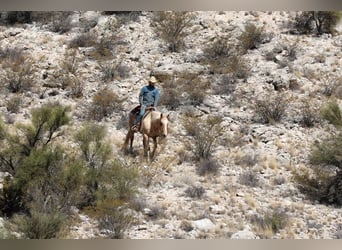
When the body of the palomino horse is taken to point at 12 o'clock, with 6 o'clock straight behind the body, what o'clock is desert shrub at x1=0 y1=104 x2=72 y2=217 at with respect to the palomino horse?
The desert shrub is roughly at 4 o'clock from the palomino horse.

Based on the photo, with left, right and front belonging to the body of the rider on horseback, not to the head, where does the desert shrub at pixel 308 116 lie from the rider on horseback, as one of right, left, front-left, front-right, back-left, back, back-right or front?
front-left

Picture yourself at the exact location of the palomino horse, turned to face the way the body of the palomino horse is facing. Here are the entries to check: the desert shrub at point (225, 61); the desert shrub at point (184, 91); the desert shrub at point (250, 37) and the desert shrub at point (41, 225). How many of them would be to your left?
3

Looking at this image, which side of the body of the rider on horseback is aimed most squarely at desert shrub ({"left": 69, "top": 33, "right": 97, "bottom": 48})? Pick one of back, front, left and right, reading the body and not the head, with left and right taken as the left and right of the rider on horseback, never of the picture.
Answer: back

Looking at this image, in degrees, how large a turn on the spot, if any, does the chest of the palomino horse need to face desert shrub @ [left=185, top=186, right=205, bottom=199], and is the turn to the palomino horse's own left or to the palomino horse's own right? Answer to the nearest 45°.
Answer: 0° — it already faces it

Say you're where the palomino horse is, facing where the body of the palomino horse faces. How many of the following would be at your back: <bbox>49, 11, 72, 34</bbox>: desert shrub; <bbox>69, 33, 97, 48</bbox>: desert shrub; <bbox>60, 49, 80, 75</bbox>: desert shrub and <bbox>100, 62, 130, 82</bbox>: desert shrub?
4

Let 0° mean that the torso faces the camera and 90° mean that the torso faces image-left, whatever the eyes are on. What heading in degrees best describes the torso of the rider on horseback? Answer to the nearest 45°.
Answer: approximately 315°

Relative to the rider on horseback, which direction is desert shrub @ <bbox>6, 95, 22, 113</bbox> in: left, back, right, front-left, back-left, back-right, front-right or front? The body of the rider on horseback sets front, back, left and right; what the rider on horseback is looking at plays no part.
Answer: back-right

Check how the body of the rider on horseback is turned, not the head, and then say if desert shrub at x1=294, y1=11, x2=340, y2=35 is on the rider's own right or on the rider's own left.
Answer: on the rider's own left

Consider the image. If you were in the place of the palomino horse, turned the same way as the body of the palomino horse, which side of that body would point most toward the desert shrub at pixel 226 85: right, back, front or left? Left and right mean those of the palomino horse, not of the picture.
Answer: left

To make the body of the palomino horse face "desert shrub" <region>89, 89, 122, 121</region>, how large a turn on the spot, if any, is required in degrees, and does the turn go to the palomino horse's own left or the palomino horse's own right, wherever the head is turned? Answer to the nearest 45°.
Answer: approximately 180°

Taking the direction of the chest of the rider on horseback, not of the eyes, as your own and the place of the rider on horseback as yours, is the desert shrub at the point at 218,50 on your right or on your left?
on your left
